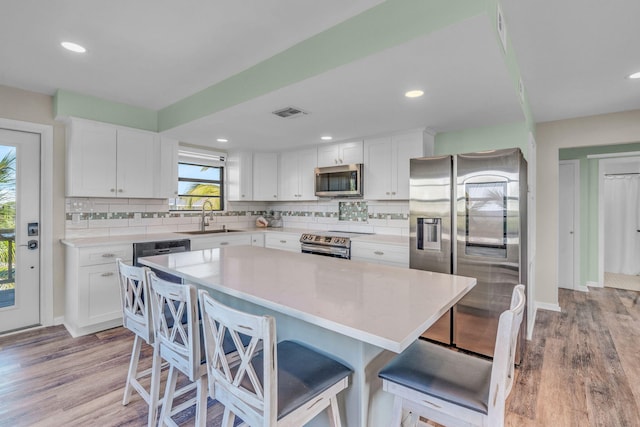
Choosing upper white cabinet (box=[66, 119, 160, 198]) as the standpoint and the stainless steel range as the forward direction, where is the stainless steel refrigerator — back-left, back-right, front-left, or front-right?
front-right

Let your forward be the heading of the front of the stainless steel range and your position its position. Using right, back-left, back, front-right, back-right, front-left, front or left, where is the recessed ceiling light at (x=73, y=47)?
front

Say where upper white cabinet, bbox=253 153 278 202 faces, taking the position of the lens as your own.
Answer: facing the viewer

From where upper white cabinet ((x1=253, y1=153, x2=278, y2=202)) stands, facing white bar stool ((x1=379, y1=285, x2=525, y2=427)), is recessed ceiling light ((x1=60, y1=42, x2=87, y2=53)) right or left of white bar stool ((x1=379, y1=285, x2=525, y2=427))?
right

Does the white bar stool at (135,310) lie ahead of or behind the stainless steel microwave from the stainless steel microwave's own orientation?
ahead

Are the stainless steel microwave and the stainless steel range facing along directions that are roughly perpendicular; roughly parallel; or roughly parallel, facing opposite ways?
roughly parallel

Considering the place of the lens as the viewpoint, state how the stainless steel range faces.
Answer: facing the viewer and to the left of the viewer

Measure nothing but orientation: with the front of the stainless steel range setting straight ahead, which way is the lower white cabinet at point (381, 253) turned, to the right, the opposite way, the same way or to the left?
the same way

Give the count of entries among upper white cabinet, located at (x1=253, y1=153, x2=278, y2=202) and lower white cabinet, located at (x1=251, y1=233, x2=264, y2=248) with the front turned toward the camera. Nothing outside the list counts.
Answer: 2

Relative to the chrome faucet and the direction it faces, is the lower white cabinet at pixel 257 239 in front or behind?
in front

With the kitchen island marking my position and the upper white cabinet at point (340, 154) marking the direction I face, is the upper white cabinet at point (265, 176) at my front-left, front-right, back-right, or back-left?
front-left

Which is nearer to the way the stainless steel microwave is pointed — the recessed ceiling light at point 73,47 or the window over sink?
the recessed ceiling light

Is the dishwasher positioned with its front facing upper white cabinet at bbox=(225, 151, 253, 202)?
no

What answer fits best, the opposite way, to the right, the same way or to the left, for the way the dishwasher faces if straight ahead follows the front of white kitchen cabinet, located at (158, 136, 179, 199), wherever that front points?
the same way

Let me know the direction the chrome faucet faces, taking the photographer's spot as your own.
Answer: facing the viewer and to the right of the viewer
